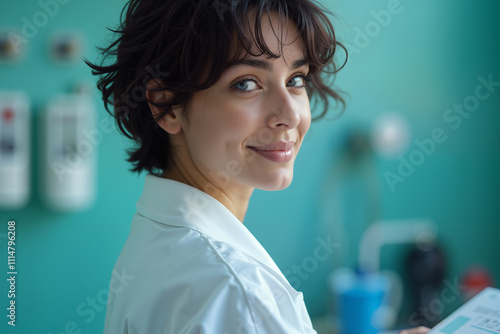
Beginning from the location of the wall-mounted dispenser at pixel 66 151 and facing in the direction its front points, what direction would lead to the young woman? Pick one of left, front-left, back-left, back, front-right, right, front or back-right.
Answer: front

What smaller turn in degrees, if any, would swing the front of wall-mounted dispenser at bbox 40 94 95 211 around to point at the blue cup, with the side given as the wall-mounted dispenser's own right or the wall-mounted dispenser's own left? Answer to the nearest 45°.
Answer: approximately 90° to the wall-mounted dispenser's own left

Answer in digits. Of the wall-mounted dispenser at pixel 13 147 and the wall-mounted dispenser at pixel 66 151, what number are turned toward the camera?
2

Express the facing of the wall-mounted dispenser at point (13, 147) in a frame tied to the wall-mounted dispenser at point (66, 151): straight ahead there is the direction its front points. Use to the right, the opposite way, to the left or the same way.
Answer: the same way

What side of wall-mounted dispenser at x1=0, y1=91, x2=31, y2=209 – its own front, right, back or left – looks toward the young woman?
front

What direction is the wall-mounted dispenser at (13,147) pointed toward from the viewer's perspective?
toward the camera

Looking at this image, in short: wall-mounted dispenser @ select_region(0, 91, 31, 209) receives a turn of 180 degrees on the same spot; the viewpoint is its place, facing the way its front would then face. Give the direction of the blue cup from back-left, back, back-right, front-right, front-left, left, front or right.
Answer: right

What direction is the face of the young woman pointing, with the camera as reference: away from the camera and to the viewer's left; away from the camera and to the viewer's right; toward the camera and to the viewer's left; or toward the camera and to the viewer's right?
toward the camera and to the viewer's right

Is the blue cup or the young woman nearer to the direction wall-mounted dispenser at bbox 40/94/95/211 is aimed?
the young woman

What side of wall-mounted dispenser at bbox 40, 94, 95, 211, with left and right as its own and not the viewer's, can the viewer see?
front
